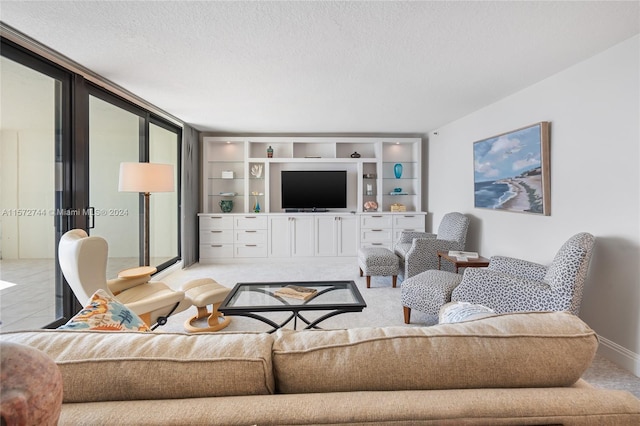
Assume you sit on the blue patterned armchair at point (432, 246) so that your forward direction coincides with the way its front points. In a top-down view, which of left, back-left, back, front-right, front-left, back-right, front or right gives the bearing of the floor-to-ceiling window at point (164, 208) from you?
front-right

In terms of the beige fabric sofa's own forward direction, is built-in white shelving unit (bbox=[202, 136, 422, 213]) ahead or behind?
ahead

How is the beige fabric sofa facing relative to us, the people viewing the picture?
facing away from the viewer

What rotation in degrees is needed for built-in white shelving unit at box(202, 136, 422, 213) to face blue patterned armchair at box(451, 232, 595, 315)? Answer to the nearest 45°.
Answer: approximately 45° to its left

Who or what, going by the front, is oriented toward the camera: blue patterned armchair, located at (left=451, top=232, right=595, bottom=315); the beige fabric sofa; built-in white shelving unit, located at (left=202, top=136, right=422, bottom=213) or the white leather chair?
the built-in white shelving unit

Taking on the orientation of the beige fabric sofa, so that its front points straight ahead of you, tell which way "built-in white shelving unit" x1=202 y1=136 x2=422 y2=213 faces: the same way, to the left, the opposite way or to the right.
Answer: the opposite way

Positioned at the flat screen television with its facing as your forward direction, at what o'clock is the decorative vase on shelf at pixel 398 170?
The decorative vase on shelf is roughly at 9 o'clock from the flat screen television.

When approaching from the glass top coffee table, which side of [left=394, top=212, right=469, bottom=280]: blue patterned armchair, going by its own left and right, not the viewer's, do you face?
front

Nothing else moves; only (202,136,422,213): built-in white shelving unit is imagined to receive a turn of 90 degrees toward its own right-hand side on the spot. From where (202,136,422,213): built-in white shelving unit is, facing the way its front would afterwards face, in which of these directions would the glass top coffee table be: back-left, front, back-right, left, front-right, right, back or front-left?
left

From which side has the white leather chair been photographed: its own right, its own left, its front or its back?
right

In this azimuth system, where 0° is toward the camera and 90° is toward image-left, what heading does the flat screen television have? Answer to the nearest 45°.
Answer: approximately 0°

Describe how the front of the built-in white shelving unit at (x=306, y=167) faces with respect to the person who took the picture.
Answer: facing the viewer

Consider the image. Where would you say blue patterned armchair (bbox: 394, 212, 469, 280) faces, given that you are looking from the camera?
facing the viewer and to the left of the viewer

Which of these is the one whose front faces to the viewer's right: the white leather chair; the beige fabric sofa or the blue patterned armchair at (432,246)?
the white leather chair

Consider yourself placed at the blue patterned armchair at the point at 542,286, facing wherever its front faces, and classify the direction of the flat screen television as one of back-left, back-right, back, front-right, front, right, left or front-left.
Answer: front-right

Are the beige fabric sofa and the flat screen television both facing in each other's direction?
yes

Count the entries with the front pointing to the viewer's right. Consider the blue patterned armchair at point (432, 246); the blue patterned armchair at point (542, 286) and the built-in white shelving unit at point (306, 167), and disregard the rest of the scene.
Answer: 0

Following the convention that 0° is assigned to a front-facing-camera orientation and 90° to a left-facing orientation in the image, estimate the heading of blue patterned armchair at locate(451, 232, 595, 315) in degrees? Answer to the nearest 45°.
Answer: approximately 90°
